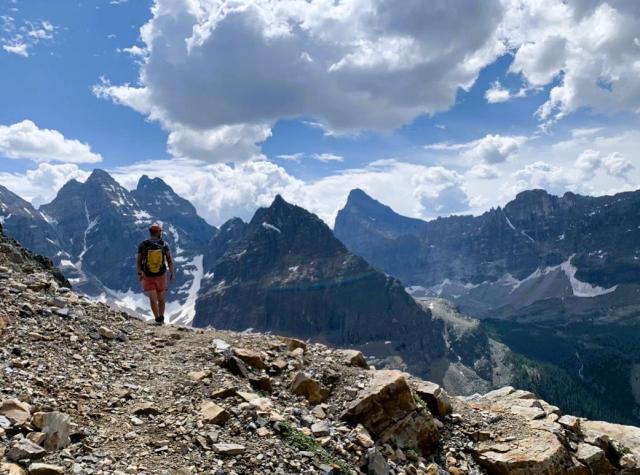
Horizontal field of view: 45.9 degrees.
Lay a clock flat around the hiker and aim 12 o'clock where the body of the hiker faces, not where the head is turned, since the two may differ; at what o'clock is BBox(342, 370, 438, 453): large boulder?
The large boulder is roughly at 5 o'clock from the hiker.

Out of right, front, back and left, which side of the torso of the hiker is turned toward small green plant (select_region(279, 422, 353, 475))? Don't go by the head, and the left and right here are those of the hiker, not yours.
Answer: back

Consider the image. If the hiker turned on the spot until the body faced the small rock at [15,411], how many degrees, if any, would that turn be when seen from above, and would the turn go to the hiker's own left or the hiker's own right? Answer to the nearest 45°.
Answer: approximately 180°

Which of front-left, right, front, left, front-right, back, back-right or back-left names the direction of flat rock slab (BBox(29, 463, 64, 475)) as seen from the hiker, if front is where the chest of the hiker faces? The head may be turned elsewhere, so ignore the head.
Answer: back

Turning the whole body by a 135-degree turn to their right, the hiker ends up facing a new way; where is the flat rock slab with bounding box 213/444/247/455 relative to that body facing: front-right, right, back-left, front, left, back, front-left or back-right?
front-right

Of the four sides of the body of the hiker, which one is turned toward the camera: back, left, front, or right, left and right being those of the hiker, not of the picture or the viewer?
back

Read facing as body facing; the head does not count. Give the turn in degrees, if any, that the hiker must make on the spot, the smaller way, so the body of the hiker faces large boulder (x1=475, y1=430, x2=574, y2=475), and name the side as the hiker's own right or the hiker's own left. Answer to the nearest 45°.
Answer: approximately 135° to the hiker's own right

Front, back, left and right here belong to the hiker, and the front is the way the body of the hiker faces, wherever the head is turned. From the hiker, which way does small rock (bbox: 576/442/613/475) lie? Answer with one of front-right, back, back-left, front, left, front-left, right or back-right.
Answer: back-right

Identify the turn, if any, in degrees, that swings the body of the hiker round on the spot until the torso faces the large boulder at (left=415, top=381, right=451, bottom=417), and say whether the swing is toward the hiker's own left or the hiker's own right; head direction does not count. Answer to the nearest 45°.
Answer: approximately 135° to the hiker's own right
